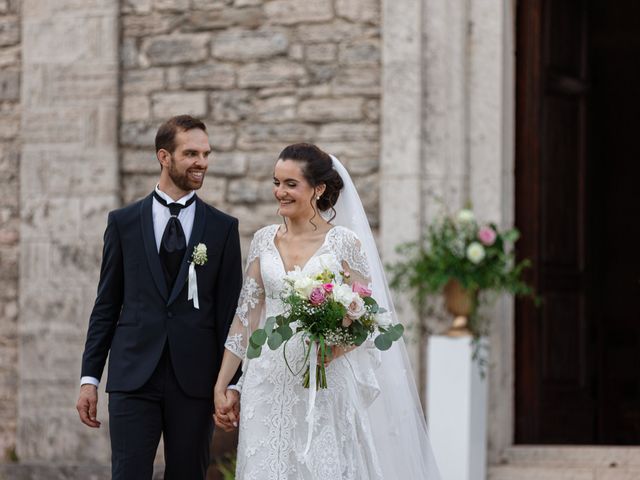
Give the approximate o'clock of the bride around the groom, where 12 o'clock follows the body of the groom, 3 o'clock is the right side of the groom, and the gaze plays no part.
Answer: The bride is roughly at 9 o'clock from the groom.

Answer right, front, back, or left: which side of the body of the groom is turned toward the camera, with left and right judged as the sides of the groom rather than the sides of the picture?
front

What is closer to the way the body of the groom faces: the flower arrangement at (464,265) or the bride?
the bride

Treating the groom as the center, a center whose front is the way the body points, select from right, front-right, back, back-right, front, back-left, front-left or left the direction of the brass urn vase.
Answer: back-left

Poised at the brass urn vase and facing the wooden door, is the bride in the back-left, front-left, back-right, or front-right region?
back-right

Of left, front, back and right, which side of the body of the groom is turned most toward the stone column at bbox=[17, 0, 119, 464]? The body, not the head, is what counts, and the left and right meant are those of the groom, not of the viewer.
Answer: back

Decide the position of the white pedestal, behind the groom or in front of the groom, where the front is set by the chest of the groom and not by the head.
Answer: behind

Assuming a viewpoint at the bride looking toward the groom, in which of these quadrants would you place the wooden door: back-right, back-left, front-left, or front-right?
back-right

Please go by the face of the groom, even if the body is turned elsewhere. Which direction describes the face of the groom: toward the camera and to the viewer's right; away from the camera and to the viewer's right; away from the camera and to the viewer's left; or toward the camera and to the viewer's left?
toward the camera and to the viewer's right

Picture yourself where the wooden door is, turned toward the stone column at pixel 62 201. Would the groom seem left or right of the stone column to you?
left
